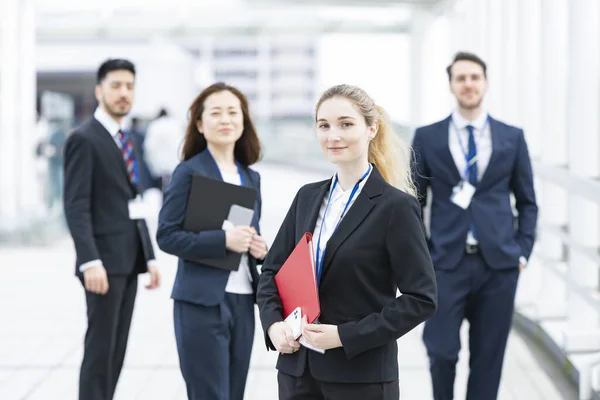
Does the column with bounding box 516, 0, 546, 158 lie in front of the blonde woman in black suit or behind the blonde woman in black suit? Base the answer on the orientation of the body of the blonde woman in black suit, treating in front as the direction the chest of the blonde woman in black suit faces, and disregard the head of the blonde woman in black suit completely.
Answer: behind

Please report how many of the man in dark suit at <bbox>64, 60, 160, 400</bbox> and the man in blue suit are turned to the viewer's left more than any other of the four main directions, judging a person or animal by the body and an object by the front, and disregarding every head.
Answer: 0

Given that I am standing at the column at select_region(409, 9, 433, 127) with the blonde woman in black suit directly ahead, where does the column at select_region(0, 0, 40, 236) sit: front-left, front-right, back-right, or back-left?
front-right

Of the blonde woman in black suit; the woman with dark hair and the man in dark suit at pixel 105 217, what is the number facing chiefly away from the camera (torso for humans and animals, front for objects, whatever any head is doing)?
0

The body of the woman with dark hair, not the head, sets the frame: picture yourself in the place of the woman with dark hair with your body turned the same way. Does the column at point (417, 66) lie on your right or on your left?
on your left

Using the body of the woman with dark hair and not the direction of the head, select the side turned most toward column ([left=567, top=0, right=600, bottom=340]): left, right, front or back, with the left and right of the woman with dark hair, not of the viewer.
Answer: left

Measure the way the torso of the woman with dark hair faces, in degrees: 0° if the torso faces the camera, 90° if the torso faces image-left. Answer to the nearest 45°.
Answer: approximately 315°

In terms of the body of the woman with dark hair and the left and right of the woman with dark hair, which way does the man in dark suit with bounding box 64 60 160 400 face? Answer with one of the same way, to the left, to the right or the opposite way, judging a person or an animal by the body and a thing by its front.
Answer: the same way

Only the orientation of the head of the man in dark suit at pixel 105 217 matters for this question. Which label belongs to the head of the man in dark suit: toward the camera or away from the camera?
toward the camera

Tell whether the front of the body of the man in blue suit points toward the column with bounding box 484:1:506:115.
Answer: no

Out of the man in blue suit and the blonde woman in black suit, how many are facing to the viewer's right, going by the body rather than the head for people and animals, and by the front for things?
0

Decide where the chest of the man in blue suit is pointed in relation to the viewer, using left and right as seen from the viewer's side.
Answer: facing the viewer

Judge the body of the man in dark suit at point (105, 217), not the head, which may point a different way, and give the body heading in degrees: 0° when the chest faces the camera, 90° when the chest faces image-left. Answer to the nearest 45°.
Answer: approximately 315°

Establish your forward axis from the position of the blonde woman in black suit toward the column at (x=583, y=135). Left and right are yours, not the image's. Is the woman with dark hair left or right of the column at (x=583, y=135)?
left

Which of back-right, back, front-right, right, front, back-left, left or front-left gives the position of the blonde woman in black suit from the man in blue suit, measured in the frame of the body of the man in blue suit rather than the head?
front

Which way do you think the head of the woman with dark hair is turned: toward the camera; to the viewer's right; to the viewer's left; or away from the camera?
toward the camera

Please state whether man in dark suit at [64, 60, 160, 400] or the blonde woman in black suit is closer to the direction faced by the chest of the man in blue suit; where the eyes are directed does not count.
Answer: the blonde woman in black suit

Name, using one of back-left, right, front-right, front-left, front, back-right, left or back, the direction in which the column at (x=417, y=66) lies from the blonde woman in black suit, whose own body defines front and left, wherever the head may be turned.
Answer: back-right

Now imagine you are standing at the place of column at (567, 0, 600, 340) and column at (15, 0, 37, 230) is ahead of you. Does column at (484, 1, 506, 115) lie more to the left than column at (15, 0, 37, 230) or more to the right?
right
